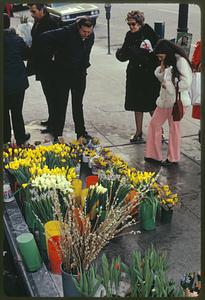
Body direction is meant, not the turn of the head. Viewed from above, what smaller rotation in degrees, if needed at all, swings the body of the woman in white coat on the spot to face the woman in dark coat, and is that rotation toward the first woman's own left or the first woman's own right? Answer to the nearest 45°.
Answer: approximately 90° to the first woman's own right

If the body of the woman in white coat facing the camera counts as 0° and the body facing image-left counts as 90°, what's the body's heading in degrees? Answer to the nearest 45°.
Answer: approximately 45°

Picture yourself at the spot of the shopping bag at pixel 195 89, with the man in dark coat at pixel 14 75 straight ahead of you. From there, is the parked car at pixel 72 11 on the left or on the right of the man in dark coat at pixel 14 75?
right

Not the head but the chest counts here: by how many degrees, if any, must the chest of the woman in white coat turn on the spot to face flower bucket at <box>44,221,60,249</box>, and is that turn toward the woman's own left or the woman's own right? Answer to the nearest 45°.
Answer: approximately 45° to the woman's own left
